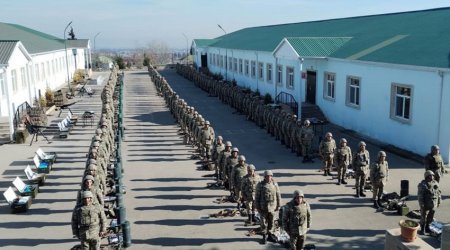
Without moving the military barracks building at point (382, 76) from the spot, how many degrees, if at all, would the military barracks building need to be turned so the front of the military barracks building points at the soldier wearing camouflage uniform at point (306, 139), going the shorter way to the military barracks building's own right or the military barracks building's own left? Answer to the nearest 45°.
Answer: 0° — it already faces them

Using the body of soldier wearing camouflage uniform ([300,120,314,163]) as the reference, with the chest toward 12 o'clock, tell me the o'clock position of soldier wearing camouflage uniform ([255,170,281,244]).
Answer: soldier wearing camouflage uniform ([255,170,281,244]) is roughly at 12 o'clock from soldier wearing camouflage uniform ([300,120,314,163]).

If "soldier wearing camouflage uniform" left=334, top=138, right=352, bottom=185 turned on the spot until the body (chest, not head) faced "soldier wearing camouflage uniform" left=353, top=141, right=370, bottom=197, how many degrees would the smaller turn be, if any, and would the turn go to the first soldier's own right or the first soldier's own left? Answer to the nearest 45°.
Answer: approximately 45° to the first soldier's own left

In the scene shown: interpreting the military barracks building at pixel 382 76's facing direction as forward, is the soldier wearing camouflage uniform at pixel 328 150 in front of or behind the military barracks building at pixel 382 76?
in front

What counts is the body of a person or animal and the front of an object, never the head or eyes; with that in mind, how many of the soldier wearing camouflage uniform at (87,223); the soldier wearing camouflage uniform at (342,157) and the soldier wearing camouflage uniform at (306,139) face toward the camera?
3

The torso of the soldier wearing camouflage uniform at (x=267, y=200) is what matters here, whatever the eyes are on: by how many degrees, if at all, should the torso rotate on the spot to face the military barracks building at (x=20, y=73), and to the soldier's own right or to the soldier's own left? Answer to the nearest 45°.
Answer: approximately 135° to the soldier's own right

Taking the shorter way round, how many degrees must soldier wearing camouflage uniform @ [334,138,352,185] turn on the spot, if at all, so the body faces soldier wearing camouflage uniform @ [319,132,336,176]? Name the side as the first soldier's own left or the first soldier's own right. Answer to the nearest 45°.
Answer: approximately 135° to the first soldier's own right

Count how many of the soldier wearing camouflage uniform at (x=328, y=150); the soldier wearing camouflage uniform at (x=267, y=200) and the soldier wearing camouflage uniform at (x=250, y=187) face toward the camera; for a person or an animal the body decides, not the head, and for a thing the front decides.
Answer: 3

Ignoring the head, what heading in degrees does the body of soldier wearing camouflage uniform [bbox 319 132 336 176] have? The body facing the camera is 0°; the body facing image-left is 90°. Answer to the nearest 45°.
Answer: approximately 0°

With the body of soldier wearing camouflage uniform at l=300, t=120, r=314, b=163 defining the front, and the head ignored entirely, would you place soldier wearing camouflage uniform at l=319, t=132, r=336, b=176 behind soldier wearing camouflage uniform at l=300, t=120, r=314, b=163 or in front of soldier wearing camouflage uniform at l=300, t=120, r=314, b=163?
in front
